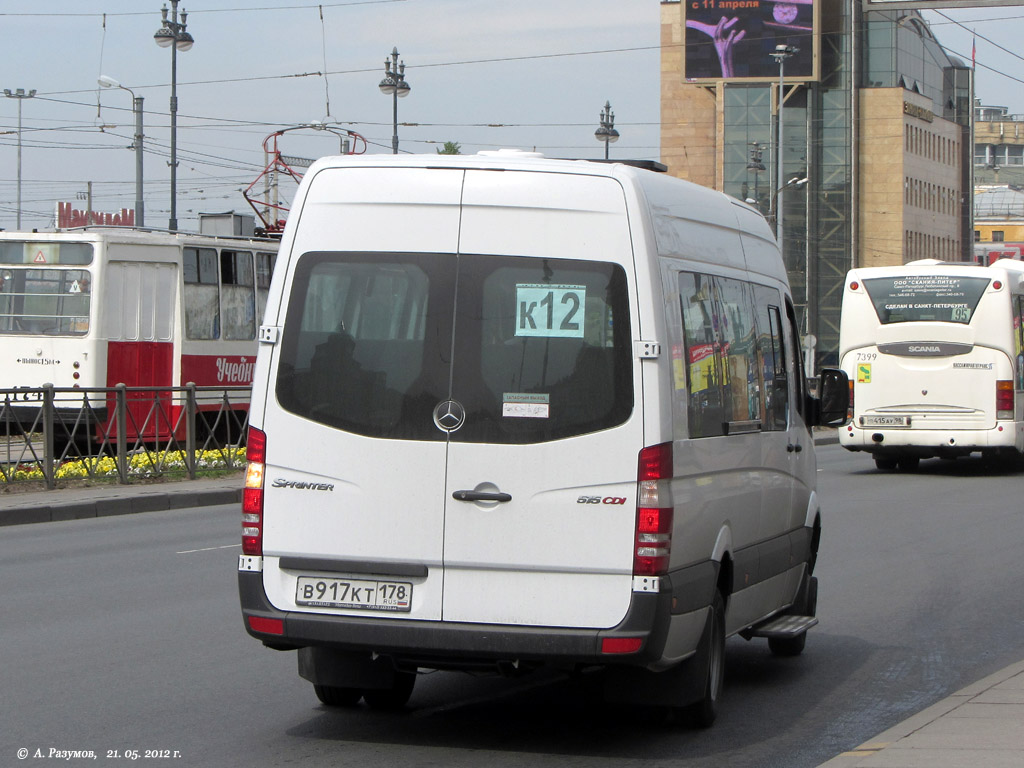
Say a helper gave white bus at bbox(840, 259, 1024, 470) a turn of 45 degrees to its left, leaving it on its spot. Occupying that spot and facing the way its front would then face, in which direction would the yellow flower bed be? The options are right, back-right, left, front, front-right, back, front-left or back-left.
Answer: left

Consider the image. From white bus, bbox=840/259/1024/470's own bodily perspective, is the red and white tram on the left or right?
on its left

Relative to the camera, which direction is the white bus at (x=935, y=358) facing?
away from the camera

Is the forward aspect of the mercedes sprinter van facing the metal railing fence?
no

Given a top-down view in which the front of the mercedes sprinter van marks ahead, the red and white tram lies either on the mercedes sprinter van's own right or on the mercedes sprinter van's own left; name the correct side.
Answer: on the mercedes sprinter van's own left

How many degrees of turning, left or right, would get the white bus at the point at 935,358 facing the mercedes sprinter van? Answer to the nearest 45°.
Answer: approximately 180°

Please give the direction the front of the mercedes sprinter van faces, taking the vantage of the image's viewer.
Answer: facing away from the viewer and to the right of the viewer
